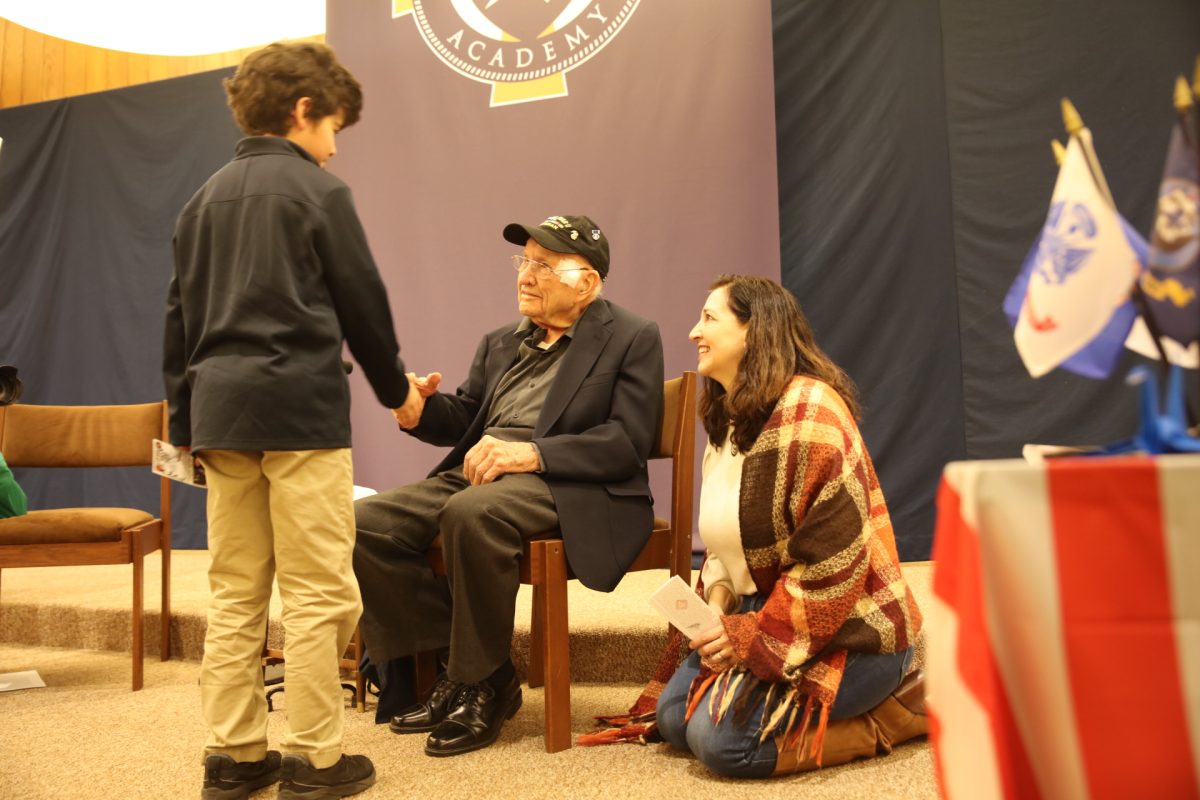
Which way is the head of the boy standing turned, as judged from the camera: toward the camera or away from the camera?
away from the camera

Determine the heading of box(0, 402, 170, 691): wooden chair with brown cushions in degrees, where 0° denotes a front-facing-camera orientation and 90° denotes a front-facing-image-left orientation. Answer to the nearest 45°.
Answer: approximately 0°

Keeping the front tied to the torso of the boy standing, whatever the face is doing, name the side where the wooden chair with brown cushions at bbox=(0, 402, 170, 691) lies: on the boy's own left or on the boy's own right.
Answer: on the boy's own left

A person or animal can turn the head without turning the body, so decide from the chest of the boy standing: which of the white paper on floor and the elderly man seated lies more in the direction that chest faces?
the elderly man seated

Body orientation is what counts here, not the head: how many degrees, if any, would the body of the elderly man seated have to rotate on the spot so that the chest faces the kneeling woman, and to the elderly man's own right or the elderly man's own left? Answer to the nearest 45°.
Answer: approximately 90° to the elderly man's own left

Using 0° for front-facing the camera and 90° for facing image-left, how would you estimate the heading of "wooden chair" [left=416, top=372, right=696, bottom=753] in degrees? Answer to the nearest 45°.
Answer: approximately 45°

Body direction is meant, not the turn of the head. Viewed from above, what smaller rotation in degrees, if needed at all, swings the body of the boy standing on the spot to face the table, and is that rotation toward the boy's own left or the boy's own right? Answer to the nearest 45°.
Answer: approximately 90° to the boy's own right

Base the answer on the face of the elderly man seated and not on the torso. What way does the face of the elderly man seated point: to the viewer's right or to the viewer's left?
to the viewer's left

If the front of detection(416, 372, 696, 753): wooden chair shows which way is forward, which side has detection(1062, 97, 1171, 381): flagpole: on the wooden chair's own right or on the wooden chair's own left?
on the wooden chair's own left

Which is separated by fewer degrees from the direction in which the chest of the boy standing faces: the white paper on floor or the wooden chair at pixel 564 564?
the wooden chair

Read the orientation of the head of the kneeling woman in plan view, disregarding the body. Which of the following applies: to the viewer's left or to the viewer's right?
to the viewer's left

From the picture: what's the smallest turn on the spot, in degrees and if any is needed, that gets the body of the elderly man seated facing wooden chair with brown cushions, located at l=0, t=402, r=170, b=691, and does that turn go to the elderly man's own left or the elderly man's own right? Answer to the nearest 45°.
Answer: approximately 90° to the elderly man's own right

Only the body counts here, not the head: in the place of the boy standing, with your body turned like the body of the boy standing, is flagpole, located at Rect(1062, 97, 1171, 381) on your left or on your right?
on your right
